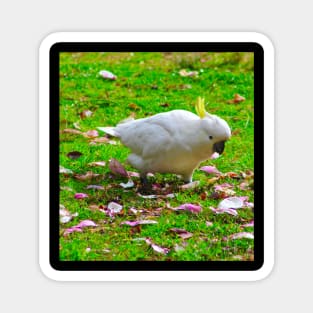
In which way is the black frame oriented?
toward the camera
